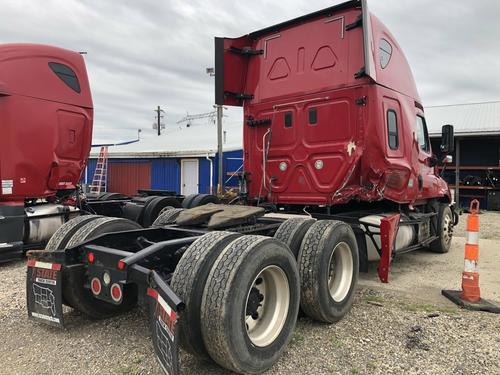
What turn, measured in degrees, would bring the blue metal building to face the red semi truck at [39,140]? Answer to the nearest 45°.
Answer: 0° — it already faces it

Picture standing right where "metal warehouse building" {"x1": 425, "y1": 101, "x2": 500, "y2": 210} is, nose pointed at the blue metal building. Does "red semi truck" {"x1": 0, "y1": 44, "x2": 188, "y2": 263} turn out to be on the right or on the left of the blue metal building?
left

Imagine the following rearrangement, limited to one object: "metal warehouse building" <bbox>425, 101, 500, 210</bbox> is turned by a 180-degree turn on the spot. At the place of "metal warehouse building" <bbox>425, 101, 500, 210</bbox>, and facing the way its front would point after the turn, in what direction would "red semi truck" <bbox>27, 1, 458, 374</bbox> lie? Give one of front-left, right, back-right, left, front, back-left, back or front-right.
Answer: back

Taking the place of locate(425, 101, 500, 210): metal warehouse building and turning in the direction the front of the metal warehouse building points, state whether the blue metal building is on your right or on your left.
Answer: on your right

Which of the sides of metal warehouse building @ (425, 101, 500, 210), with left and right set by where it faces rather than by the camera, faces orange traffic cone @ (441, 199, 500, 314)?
front

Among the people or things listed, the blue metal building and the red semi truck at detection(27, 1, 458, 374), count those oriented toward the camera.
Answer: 1

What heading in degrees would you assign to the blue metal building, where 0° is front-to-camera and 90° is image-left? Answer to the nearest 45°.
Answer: approximately 0°

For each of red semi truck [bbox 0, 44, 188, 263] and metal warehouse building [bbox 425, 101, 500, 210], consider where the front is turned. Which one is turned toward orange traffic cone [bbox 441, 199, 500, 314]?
the metal warehouse building

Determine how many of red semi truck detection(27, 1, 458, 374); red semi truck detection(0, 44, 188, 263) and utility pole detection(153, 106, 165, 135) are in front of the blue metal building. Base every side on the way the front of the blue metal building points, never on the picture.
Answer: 2

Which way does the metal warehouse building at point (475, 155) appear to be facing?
toward the camera

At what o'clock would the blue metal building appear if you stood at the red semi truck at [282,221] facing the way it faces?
The blue metal building is roughly at 10 o'clock from the red semi truck.

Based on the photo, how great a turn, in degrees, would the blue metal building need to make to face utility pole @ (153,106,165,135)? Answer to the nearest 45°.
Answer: approximately 180°

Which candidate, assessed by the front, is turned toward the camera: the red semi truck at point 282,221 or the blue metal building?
the blue metal building
